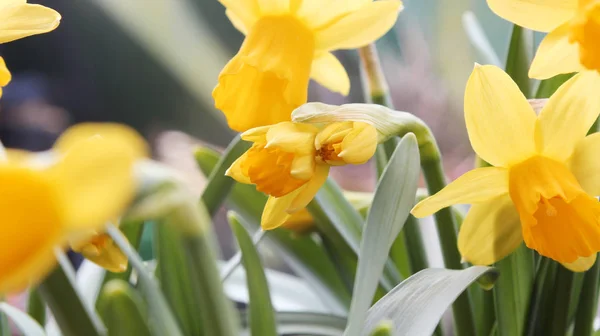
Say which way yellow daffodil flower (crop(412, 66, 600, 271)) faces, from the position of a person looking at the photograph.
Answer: facing the viewer and to the right of the viewer
